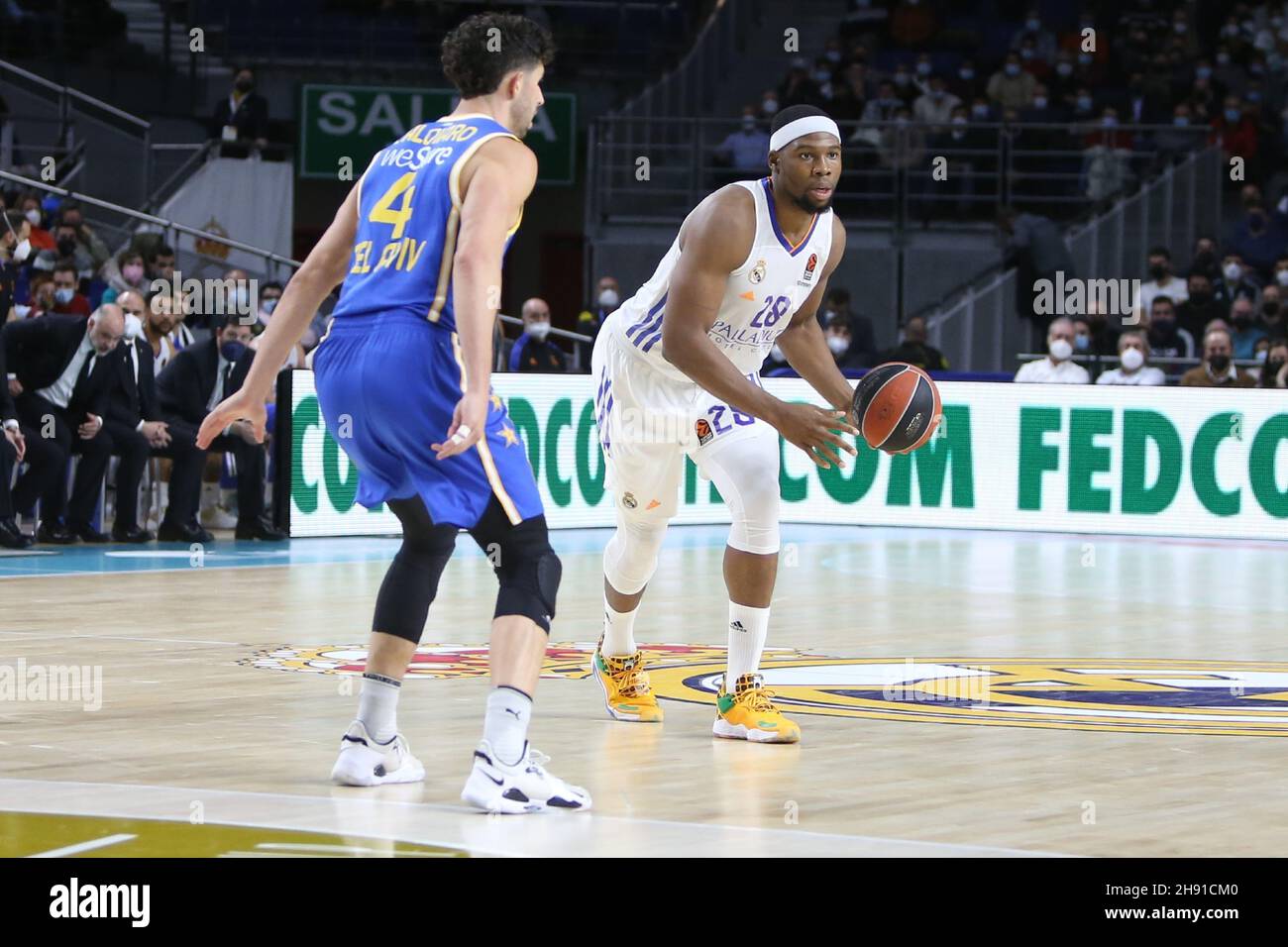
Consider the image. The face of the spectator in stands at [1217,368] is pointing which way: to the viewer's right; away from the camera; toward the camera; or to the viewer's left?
toward the camera

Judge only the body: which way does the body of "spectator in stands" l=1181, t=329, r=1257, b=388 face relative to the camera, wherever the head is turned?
toward the camera

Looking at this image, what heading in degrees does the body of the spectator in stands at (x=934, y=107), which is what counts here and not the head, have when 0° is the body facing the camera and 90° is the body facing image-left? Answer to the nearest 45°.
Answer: approximately 0°

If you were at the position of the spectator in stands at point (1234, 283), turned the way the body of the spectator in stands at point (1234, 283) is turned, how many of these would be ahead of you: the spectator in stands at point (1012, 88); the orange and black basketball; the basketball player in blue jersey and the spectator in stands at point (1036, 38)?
2

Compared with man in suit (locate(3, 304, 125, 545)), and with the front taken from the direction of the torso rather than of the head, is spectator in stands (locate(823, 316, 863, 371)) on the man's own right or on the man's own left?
on the man's own left

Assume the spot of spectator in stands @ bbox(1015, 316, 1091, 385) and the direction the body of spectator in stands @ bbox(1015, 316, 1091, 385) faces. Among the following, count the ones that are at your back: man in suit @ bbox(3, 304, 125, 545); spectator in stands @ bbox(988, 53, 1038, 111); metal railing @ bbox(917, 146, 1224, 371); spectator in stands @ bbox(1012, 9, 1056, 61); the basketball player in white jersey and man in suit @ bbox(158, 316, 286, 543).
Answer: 3

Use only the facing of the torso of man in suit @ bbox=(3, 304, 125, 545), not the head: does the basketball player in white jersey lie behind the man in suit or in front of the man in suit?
in front

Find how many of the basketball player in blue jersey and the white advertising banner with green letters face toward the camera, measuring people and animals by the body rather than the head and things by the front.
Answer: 1

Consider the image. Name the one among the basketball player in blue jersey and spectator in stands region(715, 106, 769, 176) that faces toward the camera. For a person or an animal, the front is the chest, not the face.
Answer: the spectator in stands

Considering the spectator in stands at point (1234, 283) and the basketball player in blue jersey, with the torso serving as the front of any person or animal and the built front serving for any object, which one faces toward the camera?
the spectator in stands

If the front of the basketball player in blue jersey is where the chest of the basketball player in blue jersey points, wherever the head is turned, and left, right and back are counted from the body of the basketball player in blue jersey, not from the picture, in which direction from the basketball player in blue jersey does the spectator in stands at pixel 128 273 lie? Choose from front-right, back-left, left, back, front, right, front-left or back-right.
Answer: front-left

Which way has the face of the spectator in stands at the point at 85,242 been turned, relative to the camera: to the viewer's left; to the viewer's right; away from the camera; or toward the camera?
toward the camera

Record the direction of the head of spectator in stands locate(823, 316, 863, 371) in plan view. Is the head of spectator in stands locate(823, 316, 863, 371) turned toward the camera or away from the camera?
toward the camera

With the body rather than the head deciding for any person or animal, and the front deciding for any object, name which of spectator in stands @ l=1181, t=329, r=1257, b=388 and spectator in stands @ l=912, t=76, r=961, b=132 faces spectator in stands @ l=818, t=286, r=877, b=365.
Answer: spectator in stands @ l=912, t=76, r=961, b=132

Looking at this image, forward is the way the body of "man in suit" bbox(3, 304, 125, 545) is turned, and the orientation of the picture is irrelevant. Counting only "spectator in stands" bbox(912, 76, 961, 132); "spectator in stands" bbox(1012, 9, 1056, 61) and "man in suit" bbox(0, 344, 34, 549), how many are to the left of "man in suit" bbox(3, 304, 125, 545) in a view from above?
2

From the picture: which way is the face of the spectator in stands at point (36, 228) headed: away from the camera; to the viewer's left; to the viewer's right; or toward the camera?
toward the camera

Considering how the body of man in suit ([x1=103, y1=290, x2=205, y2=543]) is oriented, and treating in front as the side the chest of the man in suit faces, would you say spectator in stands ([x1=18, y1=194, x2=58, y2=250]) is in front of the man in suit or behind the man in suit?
behind

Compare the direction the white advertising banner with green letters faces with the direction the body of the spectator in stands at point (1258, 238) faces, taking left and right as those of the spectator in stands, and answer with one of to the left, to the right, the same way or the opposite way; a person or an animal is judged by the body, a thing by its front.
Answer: the same way

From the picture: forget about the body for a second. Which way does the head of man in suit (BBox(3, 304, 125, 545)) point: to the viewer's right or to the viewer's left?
to the viewer's right

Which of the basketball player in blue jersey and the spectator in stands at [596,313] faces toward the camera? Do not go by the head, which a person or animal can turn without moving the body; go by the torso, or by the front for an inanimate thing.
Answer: the spectator in stands

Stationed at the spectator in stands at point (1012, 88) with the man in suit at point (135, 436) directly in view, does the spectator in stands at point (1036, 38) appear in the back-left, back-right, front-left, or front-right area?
back-right

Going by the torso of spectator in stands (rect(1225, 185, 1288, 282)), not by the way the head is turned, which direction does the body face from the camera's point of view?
toward the camera

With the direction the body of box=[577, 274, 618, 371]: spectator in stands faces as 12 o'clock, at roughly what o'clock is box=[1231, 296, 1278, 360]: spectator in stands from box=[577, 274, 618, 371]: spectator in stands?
box=[1231, 296, 1278, 360]: spectator in stands is roughly at 9 o'clock from box=[577, 274, 618, 371]: spectator in stands.

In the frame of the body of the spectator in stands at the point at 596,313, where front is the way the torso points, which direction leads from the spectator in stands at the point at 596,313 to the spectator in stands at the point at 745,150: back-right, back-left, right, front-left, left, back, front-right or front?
back-left

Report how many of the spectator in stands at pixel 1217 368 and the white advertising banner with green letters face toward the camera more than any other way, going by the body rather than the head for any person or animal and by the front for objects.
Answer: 2
